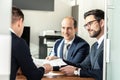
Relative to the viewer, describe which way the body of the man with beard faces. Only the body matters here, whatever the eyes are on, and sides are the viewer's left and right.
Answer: facing the viewer and to the left of the viewer

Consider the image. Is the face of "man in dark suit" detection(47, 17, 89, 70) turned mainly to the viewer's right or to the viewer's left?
to the viewer's left

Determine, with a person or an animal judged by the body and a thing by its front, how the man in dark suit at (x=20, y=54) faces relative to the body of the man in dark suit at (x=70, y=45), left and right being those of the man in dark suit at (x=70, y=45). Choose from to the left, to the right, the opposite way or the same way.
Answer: the opposite way

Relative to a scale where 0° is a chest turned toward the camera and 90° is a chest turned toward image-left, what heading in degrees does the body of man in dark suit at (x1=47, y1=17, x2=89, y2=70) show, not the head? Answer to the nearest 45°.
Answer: approximately 45°

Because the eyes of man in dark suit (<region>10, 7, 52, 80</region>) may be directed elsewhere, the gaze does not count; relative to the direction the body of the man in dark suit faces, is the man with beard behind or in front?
in front

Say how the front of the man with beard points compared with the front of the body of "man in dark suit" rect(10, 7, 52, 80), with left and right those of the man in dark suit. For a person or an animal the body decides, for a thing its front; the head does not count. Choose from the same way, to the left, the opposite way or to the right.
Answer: the opposite way

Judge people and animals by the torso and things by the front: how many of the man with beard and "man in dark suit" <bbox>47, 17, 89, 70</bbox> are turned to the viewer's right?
0

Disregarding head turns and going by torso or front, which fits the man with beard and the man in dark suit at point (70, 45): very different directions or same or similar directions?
same or similar directions

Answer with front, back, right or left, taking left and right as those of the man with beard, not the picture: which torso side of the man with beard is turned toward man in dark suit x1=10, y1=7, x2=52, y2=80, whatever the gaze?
front

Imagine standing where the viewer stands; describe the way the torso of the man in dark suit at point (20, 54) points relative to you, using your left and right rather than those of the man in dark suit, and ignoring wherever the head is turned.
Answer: facing away from the viewer and to the right of the viewer
